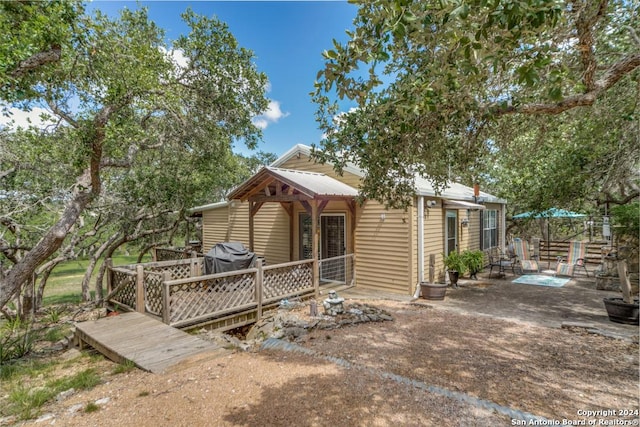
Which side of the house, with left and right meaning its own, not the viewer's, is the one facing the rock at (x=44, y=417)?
front

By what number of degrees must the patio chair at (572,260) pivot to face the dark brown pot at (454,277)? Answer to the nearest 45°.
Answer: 0° — it already faces it

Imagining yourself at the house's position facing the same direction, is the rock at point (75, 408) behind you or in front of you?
in front

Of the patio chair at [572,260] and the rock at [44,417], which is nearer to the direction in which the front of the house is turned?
the rock

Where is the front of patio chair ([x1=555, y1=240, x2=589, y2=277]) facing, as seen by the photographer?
facing the viewer and to the left of the viewer

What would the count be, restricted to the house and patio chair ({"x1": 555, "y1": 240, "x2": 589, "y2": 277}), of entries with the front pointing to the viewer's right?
0

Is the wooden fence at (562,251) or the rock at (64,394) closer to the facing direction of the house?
the rock

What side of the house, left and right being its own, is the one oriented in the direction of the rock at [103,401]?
front
